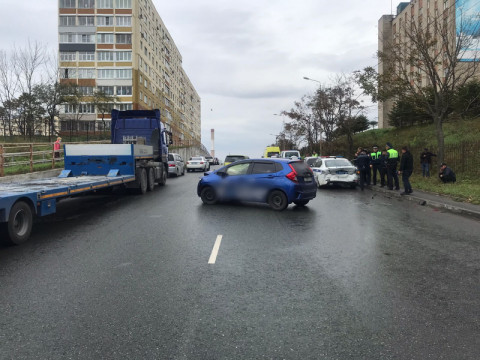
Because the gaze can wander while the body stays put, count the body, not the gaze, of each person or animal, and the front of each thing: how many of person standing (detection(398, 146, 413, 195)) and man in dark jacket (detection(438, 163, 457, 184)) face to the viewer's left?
2

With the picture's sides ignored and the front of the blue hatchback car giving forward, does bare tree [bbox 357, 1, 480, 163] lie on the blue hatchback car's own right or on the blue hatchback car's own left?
on the blue hatchback car's own right

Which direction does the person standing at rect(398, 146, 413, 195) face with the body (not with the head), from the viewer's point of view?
to the viewer's left

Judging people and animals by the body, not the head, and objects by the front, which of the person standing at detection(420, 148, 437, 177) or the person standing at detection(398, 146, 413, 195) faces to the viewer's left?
the person standing at detection(398, 146, 413, 195)

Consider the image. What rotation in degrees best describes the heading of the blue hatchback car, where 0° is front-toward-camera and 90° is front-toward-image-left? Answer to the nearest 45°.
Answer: approximately 135°

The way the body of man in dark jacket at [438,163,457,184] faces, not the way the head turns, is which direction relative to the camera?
to the viewer's left

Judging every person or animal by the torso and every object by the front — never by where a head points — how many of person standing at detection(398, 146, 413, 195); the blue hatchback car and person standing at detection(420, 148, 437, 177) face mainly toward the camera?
1

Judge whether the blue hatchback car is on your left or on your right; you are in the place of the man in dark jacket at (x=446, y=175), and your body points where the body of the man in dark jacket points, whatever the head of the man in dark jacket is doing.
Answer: on your left

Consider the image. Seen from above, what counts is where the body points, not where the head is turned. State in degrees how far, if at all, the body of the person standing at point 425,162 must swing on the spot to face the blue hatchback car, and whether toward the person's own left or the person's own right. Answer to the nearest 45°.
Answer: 0° — they already face it

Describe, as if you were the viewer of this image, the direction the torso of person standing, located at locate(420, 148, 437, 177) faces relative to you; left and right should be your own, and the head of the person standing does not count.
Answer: facing the viewer

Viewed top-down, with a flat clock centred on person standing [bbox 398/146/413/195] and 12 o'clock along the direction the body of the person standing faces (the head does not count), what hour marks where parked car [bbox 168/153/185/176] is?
The parked car is roughly at 1 o'clock from the person standing.

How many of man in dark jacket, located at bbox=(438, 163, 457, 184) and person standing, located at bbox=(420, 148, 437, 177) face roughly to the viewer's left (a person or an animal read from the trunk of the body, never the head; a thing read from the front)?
1

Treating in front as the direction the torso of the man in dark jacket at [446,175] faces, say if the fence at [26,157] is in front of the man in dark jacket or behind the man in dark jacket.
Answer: in front
